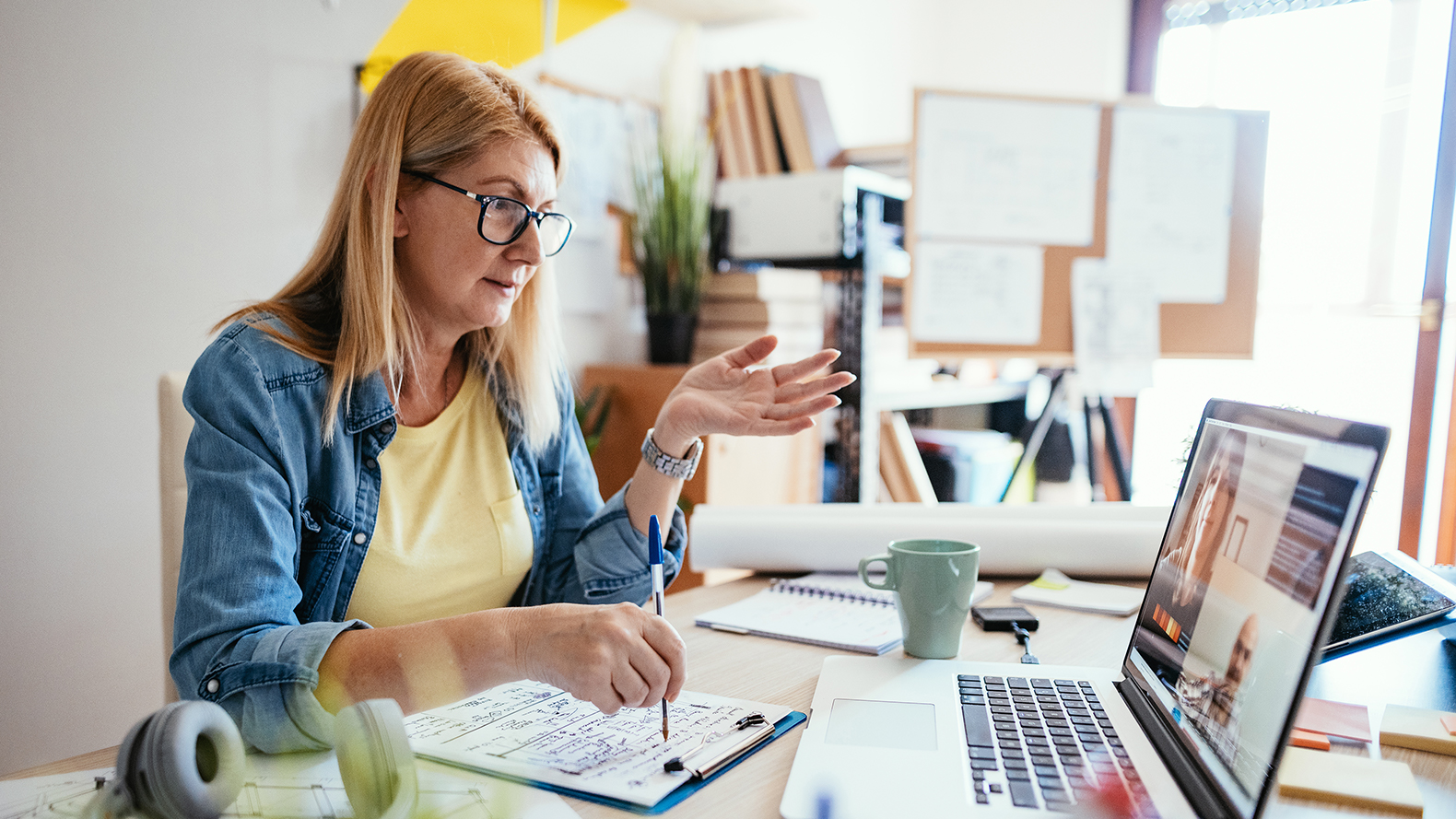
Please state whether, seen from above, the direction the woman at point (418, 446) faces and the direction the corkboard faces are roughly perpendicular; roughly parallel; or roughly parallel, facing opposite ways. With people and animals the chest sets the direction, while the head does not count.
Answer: roughly perpendicular

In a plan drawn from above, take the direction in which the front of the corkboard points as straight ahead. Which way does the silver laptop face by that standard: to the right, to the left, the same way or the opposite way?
to the right

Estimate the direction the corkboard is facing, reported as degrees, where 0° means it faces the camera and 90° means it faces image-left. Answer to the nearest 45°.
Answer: approximately 0°

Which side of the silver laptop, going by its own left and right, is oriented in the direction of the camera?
left

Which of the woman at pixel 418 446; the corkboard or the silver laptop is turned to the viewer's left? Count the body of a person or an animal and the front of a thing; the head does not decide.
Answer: the silver laptop

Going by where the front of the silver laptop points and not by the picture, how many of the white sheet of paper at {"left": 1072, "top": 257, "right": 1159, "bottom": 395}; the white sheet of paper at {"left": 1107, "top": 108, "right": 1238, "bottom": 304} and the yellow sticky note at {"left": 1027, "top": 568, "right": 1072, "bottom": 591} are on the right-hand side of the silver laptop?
3

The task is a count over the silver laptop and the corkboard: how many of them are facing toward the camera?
1

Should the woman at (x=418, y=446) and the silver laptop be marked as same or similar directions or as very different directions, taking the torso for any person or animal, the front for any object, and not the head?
very different directions
